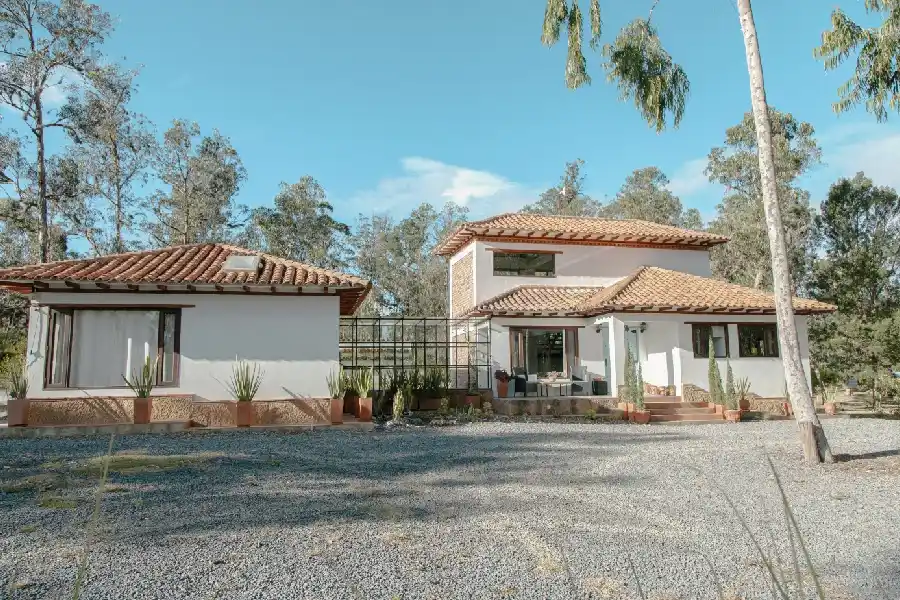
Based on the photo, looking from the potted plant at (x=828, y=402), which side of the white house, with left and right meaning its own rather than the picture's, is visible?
left

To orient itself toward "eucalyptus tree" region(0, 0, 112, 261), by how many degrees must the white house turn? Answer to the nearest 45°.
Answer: approximately 135° to its right

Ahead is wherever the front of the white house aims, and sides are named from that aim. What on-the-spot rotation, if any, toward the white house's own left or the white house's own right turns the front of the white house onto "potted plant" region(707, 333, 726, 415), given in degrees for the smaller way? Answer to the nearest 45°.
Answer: approximately 90° to the white house's own left

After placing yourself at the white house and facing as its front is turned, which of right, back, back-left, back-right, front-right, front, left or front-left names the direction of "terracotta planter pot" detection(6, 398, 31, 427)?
right

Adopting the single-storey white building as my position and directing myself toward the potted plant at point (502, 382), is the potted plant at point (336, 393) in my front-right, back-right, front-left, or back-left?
front-right

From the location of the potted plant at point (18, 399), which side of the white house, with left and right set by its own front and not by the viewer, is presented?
right

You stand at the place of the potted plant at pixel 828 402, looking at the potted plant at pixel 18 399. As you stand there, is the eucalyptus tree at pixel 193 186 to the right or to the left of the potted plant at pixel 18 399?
right

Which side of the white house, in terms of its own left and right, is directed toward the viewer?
front

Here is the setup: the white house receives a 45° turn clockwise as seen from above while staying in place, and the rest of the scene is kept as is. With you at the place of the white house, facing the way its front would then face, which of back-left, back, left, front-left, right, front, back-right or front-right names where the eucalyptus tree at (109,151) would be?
back-right

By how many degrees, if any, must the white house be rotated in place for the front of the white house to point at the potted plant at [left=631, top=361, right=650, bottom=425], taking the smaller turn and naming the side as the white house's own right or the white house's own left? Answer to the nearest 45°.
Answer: approximately 90° to the white house's own left
